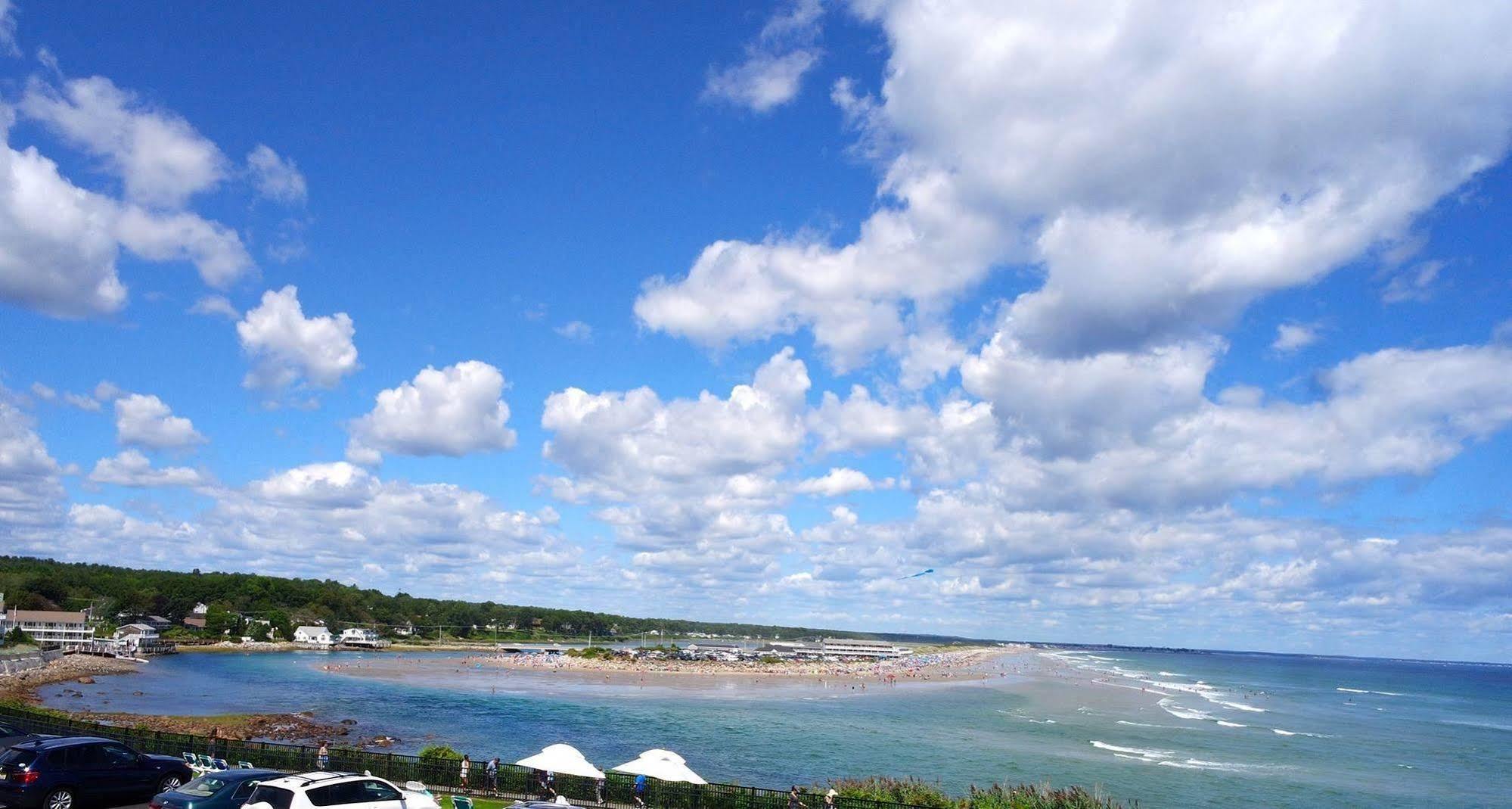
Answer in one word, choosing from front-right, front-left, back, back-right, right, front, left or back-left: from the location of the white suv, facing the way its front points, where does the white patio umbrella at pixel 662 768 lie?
front

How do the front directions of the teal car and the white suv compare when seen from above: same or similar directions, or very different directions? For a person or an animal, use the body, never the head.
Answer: same or similar directions

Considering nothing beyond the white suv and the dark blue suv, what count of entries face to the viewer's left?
0

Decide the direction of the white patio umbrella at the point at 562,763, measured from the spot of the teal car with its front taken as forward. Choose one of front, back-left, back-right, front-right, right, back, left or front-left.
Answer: front

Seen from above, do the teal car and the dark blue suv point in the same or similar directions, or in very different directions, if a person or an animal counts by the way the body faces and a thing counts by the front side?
same or similar directions

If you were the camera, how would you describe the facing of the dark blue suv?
facing away from the viewer and to the right of the viewer

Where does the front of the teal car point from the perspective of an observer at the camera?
facing away from the viewer and to the right of the viewer

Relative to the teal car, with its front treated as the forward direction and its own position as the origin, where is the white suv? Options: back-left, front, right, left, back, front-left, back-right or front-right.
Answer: right

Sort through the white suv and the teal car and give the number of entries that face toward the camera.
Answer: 0

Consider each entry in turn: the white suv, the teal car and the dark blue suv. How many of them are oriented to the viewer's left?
0

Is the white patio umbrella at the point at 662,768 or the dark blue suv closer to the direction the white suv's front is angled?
the white patio umbrella

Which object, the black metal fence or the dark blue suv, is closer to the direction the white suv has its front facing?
the black metal fence

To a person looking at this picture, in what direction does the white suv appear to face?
facing away from the viewer and to the right of the viewer

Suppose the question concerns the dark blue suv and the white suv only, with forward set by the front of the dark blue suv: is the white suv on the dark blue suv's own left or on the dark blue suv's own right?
on the dark blue suv's own right

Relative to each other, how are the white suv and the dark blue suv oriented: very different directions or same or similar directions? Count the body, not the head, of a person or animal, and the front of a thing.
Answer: same or similar directions
